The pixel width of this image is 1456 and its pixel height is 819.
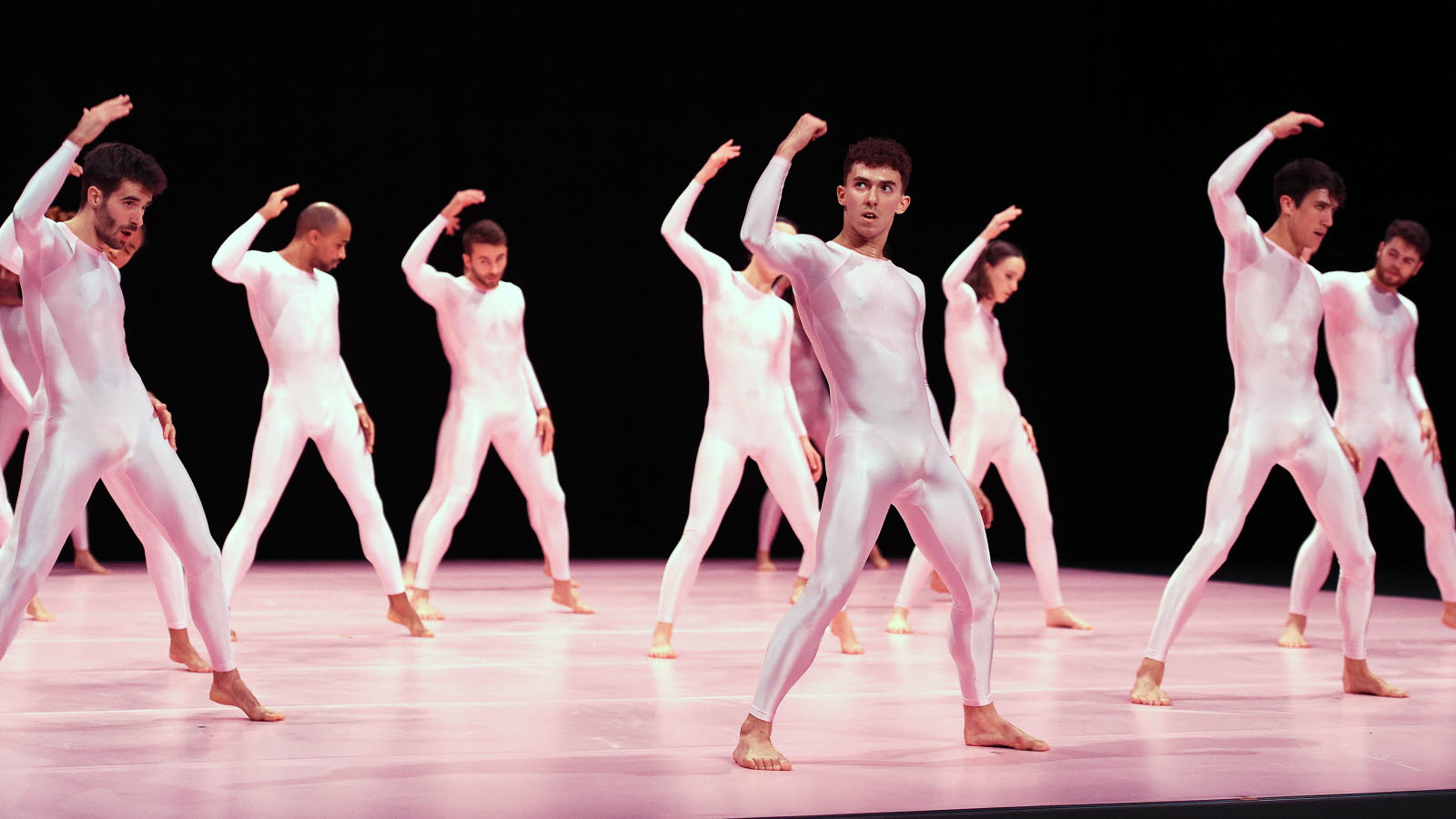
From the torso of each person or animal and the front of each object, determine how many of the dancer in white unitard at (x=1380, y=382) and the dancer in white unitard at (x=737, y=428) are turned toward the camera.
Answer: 2

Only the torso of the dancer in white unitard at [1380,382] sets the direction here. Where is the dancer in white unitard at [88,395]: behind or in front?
in front

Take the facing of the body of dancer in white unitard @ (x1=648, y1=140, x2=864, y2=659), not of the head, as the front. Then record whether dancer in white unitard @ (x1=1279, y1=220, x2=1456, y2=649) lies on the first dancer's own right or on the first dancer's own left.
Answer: on the first dancer's own left

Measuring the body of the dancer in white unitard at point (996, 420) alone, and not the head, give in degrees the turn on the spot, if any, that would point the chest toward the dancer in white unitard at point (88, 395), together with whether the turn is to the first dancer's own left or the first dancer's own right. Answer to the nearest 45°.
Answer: approximately 90° to the first dancer's own right

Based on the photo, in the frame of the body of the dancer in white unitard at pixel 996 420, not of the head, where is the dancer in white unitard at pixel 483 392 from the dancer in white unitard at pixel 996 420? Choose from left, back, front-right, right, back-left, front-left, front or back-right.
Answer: back-right

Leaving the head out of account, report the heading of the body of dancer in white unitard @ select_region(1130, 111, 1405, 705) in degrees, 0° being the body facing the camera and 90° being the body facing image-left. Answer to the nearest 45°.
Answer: approximately 315°

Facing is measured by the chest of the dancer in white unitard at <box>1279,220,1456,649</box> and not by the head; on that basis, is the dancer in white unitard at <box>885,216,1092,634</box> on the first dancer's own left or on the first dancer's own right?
on the first dancer's own right

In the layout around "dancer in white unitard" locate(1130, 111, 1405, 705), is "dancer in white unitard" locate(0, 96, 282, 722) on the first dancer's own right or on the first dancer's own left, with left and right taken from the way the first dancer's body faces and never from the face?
on the first dancer's own right

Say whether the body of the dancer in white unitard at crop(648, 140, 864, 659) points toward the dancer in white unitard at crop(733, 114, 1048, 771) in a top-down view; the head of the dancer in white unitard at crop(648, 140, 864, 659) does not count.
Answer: yes

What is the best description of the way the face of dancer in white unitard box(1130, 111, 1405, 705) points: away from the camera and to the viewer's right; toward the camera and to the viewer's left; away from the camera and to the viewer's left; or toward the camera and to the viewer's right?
toward the camera and to the viewer's right

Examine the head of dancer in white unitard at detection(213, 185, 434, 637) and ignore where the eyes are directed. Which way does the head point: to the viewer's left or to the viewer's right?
to the viewer's right

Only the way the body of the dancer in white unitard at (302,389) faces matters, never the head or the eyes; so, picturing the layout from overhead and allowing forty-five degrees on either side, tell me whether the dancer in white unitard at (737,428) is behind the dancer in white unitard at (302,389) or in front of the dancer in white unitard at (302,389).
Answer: in front
